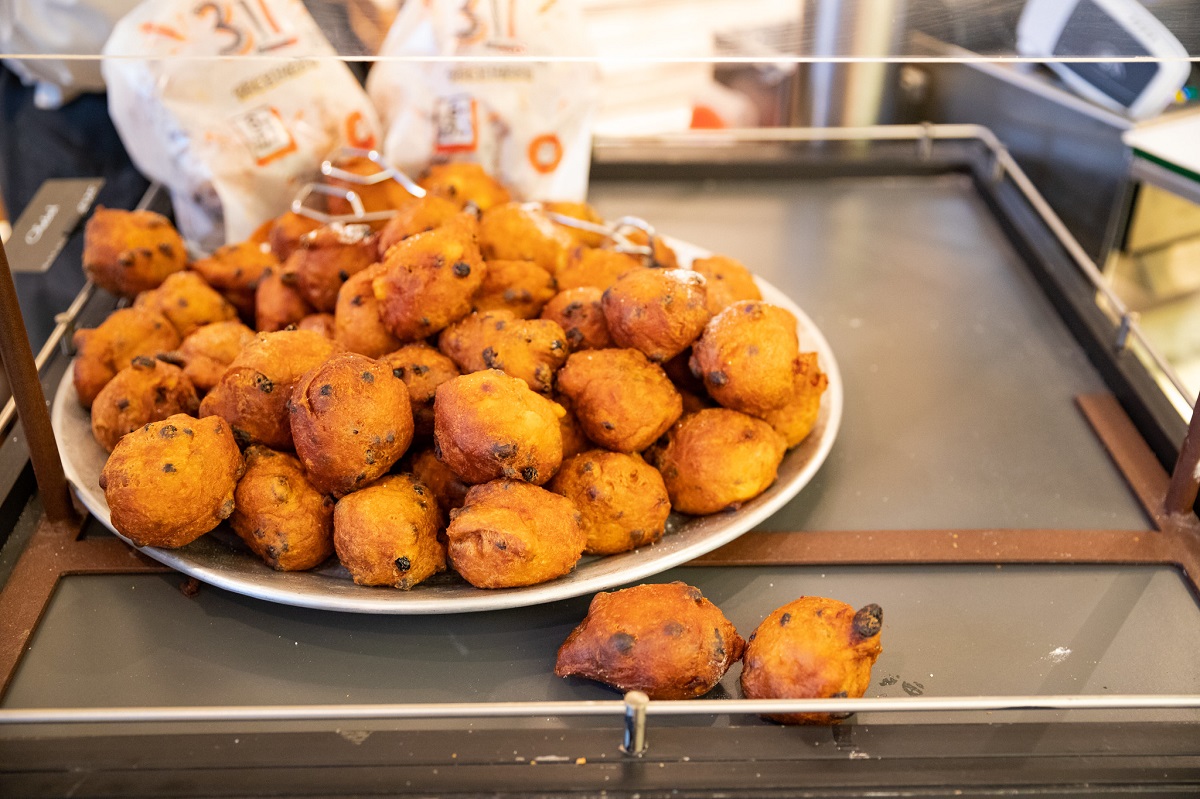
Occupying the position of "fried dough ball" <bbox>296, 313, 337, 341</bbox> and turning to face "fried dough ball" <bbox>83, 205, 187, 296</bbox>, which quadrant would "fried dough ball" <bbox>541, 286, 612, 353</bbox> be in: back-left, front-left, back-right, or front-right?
back-right

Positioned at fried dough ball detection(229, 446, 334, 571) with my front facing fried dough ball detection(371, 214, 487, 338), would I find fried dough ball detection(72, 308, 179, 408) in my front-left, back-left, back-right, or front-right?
front-left

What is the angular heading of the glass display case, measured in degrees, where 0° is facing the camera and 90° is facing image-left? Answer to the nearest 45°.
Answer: approximately 0°

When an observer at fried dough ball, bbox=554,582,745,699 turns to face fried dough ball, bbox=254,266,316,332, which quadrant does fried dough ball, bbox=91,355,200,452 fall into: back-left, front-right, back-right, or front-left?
front-left

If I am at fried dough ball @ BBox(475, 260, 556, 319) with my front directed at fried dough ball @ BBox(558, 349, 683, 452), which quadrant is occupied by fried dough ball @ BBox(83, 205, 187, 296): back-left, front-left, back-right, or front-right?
back-right
